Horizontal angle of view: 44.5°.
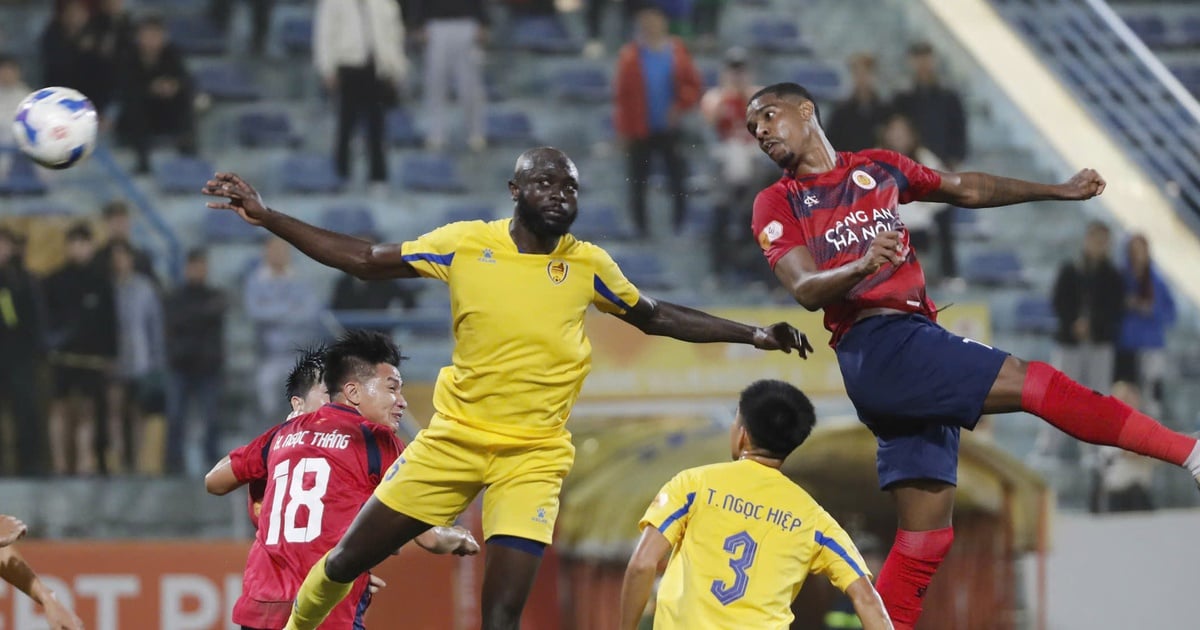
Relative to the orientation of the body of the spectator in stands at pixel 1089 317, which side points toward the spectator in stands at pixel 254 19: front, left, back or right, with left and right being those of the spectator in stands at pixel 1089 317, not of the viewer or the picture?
right

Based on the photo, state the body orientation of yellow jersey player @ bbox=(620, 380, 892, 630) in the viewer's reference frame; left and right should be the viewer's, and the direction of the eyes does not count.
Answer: facing away from the viewer

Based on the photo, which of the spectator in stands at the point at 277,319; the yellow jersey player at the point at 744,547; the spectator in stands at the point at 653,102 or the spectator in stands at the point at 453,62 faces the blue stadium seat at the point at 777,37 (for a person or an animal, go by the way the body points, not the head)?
the yellow jersey player

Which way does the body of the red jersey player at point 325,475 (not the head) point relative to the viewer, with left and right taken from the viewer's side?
facing away from the viewer and to the right of the viewer

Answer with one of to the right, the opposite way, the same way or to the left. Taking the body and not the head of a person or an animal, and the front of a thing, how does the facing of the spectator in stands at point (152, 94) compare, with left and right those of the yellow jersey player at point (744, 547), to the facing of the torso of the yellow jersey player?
the opposite way

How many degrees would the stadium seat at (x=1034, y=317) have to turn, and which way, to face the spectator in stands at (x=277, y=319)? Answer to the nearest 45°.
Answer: approximately 45° to its right

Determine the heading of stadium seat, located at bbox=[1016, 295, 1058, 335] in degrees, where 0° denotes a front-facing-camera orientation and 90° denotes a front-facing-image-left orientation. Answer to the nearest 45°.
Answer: approximately 0°

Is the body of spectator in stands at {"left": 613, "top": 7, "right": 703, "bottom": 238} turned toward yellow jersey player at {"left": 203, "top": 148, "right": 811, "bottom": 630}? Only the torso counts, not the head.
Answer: yes

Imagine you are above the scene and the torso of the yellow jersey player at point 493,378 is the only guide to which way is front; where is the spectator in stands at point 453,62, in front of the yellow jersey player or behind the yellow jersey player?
behind
